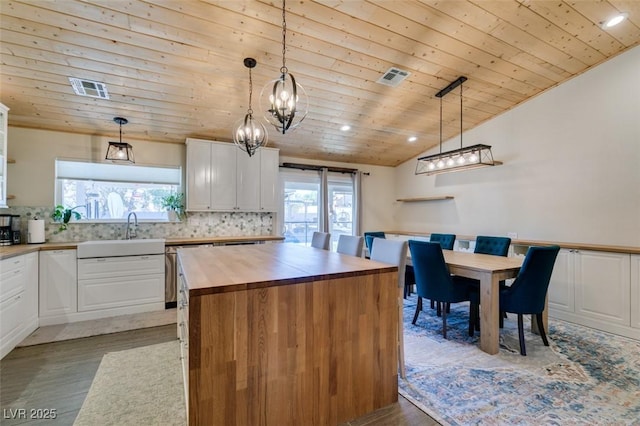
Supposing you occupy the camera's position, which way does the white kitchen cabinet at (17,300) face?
facing the viewer and to the right of the viewer

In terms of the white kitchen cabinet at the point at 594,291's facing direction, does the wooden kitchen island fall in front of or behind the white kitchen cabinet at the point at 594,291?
in front

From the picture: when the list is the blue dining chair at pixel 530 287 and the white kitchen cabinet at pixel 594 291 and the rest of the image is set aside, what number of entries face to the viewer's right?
0

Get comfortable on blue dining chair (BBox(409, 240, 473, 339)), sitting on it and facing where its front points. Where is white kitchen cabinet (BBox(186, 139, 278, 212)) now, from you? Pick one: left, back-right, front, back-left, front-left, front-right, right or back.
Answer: back-left

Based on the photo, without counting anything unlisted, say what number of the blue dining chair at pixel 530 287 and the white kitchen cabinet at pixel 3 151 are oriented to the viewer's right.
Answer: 1

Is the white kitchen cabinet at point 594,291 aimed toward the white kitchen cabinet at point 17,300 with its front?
yes

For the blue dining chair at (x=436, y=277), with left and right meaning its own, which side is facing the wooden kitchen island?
back

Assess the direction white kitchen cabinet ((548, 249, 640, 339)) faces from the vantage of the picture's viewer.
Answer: facing the viewer and to the left of the viewer

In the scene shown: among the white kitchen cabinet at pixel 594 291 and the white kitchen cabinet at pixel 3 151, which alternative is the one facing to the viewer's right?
the white kitchen cabinet at pixel 3 151

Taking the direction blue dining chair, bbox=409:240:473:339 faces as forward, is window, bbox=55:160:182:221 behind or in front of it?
behind

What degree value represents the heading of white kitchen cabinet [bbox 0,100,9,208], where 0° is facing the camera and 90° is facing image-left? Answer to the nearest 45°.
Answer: approximately 270°

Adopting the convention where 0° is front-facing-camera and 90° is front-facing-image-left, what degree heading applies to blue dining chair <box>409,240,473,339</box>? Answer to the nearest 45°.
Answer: approximately 225°

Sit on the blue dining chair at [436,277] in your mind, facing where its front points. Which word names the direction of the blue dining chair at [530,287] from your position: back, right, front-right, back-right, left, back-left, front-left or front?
front-right
